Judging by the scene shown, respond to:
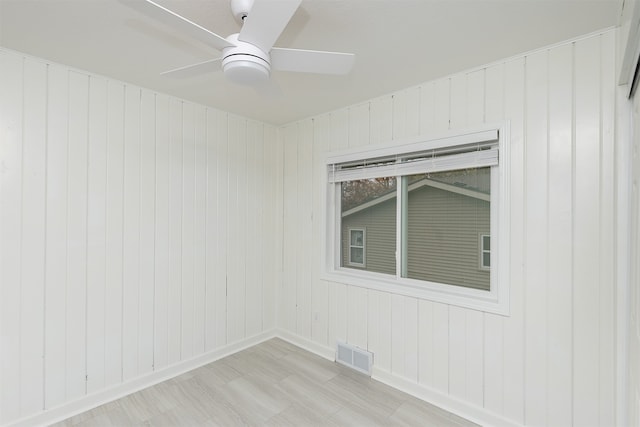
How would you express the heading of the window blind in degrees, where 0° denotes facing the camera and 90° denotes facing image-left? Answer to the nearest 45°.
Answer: approximately 45°

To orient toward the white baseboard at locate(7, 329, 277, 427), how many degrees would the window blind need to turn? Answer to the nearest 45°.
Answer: approximately 45° to its right

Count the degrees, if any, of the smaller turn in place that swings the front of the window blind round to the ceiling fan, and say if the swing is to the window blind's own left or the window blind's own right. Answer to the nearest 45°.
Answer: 0° — it already faces it
